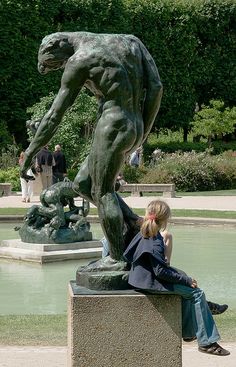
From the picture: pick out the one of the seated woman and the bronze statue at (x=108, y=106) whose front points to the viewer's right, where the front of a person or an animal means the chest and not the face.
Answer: the seated woman

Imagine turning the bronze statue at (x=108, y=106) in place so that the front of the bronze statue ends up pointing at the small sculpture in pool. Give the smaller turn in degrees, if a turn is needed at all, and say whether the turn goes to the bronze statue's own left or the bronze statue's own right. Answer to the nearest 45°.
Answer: approximately 45° to the bronze statue's own right

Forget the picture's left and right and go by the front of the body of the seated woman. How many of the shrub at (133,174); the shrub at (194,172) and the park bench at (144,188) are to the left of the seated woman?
3

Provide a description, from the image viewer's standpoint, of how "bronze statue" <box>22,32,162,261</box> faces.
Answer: facing away from the viewer and to the left of the viewer

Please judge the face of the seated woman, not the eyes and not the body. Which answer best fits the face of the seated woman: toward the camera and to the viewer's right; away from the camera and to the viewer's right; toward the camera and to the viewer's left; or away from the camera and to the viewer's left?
away from the camera and to the viewer's right

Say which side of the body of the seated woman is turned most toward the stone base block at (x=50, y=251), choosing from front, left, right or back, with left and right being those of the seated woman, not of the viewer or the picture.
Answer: left

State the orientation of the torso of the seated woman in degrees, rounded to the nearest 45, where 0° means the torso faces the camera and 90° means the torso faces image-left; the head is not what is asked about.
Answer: approximately 270°
